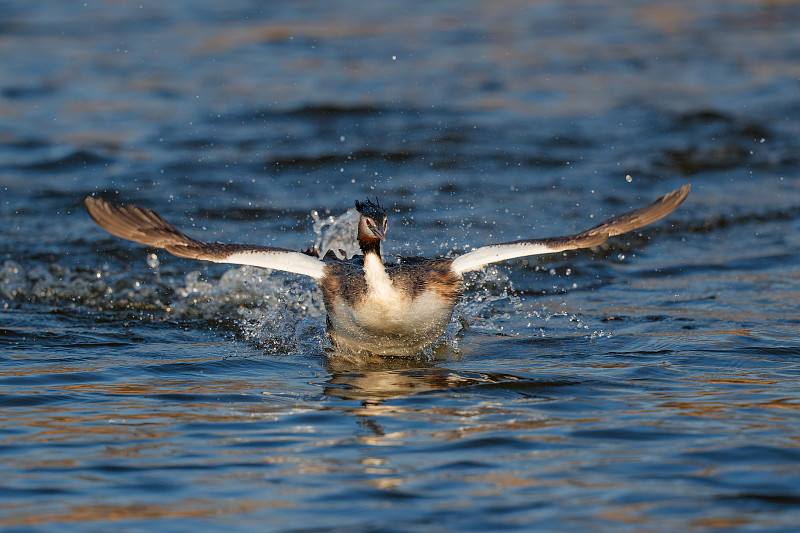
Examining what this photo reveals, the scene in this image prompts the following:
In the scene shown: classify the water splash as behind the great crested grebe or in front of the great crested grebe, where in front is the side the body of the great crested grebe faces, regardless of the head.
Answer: behind

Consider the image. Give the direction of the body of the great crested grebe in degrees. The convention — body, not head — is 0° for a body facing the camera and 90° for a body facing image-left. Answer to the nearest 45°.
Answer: approximately 0°
